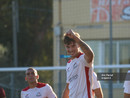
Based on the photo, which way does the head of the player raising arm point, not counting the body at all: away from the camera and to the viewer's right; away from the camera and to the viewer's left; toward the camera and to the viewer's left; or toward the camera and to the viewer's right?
toward the camera and to the viewer's left

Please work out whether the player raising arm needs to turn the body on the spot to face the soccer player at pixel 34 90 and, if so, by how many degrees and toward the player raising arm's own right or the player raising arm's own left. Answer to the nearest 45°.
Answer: approximately 90° to the player raising arm's own right

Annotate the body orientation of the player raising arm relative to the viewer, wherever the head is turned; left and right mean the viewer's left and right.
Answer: facing the viewer and to the left of the viewer
